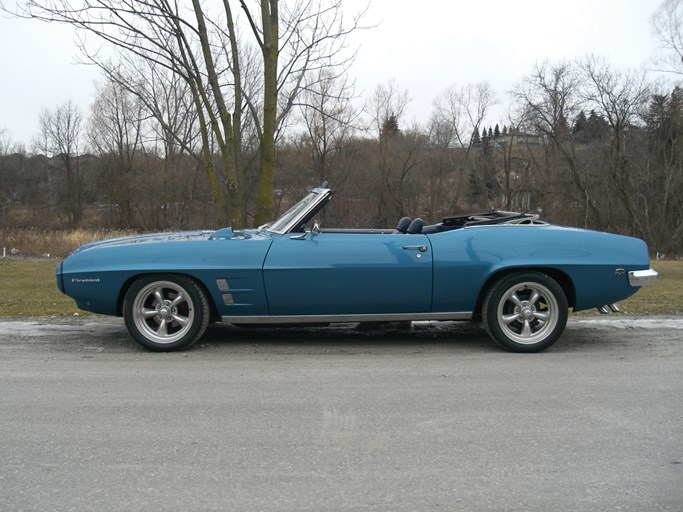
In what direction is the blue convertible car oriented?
to the viewer's left
